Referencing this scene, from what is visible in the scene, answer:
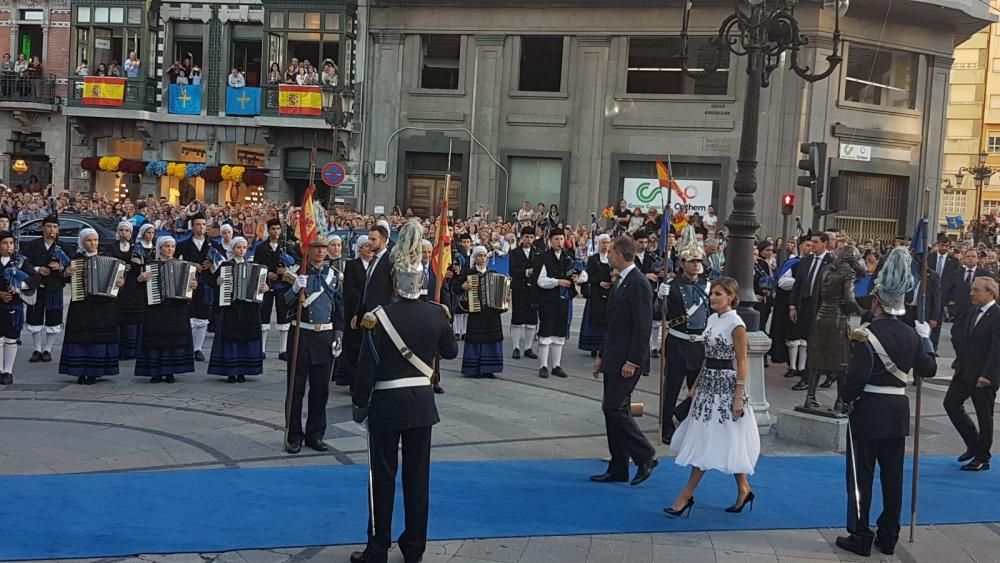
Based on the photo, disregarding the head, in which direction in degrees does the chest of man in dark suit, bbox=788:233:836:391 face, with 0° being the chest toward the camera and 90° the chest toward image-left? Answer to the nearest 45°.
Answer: approximately 45°

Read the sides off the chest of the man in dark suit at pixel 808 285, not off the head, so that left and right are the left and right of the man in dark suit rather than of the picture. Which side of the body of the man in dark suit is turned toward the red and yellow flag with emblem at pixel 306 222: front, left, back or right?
front

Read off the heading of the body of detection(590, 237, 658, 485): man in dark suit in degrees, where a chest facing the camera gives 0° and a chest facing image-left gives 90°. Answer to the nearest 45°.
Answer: approximately 90°

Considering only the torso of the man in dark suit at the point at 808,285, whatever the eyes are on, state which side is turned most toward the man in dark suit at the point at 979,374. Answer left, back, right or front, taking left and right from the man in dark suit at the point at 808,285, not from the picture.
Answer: left

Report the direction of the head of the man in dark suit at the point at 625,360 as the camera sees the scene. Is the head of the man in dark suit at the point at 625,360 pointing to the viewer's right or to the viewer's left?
to the viewer's left

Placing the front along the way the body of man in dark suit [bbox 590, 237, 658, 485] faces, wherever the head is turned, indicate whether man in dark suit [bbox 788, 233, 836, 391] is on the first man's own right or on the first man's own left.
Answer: on the first man's own right

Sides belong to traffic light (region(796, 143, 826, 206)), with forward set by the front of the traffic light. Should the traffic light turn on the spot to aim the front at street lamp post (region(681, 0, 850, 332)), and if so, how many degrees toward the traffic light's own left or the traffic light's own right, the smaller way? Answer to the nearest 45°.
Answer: approximately 90° to the traffic light's own left

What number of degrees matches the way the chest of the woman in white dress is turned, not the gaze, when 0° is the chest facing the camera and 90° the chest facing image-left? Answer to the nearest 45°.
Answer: approximately 45°

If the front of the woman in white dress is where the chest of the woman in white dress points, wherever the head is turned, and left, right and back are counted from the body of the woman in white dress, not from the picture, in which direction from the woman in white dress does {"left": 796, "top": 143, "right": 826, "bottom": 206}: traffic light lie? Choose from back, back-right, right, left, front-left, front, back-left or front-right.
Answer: back-right

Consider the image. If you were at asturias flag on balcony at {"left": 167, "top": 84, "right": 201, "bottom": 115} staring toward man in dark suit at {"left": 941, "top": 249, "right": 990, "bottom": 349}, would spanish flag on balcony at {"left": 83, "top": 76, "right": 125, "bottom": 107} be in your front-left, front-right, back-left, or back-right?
back-right

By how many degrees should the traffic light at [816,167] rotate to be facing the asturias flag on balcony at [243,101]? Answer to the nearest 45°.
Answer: approximately 45° to its right
